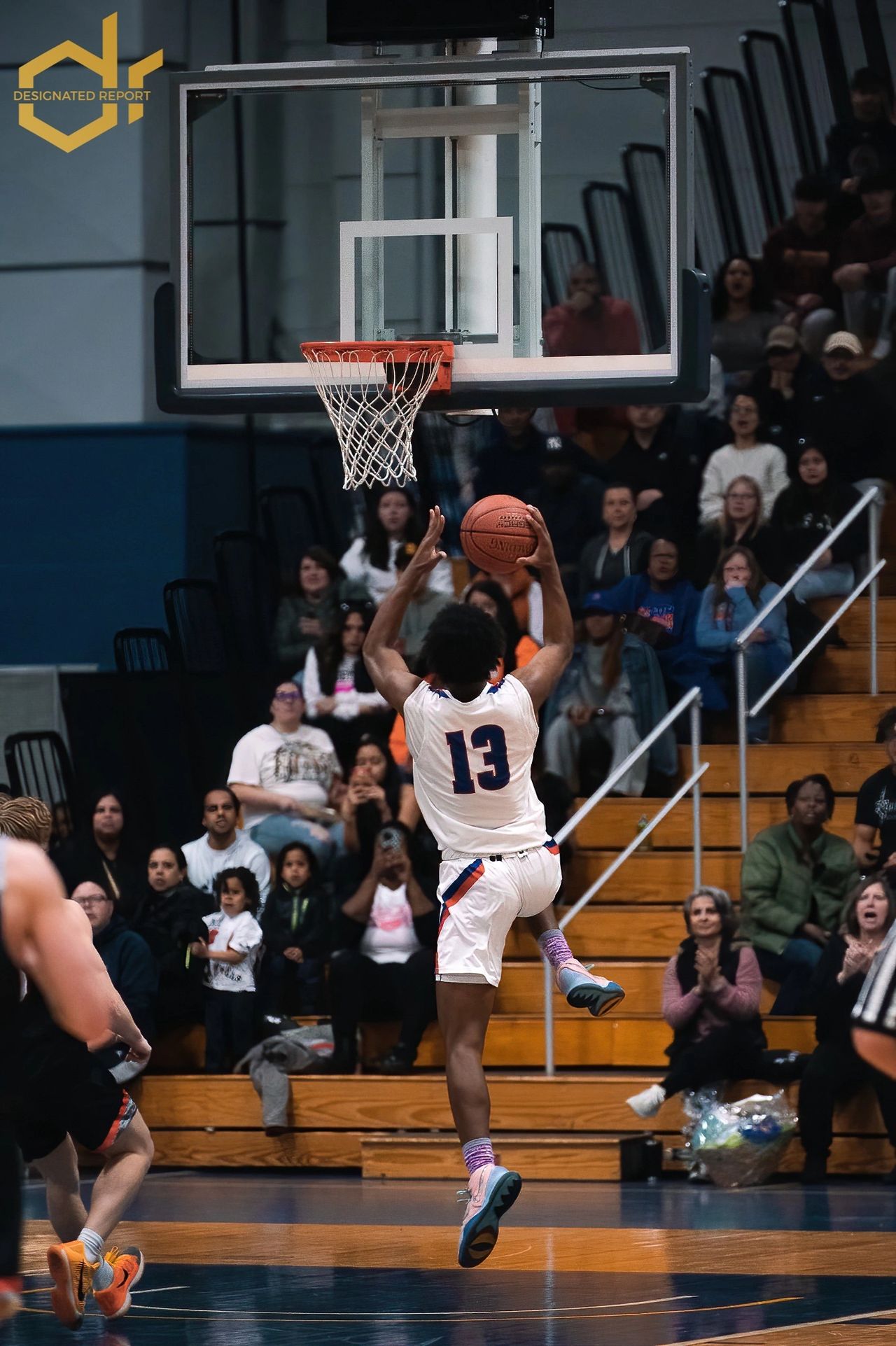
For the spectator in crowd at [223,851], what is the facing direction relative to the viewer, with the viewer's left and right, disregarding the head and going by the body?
facing the viewer

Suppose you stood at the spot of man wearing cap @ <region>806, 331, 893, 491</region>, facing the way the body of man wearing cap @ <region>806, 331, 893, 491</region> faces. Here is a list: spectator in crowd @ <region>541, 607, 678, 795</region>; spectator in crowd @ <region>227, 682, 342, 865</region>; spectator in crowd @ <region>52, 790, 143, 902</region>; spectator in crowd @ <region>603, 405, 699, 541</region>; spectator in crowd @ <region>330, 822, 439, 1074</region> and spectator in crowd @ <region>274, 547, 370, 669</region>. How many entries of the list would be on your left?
0

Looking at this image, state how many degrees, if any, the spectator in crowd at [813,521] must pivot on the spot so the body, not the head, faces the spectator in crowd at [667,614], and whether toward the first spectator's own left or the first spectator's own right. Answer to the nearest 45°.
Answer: approximately 45° to the first spectator's own right

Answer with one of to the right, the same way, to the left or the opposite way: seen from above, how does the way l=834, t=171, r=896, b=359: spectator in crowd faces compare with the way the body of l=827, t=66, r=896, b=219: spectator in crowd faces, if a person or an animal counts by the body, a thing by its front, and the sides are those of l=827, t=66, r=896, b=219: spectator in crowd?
the same way

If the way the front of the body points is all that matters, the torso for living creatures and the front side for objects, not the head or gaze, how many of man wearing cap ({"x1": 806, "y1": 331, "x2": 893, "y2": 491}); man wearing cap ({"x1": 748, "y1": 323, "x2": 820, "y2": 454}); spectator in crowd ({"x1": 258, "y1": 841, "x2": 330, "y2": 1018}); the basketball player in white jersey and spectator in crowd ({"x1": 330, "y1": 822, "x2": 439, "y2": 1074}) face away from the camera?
1

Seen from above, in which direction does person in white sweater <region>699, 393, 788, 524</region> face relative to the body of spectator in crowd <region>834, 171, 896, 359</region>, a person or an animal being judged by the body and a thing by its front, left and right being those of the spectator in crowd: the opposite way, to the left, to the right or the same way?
the same way

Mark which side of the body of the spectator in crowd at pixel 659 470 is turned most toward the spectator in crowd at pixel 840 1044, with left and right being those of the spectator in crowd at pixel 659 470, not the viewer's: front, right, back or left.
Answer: front

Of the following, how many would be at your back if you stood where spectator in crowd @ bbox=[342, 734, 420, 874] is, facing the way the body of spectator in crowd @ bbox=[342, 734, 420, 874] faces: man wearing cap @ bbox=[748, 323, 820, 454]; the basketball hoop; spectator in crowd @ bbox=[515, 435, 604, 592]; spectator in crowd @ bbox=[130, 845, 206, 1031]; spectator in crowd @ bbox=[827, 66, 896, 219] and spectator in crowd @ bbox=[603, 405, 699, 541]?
4

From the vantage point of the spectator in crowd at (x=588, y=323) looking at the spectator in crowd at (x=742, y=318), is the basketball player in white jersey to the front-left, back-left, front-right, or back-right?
back-right

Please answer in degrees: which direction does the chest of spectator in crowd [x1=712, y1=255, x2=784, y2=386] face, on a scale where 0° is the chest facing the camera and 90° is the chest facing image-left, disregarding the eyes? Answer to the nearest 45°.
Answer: approximately 0°

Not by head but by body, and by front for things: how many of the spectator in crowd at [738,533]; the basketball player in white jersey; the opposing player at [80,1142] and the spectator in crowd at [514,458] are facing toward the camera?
2

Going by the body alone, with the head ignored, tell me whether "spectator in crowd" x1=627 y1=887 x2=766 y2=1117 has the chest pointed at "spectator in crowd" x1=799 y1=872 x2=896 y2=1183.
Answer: no

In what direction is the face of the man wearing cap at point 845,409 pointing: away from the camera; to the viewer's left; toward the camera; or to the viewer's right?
toward the camera

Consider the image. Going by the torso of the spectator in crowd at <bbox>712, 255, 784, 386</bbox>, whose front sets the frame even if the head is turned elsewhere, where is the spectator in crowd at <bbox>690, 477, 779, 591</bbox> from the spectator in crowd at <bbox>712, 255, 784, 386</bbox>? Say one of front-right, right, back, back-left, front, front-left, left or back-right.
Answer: front

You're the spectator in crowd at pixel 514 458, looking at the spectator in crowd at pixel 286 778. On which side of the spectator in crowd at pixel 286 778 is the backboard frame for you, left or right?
left

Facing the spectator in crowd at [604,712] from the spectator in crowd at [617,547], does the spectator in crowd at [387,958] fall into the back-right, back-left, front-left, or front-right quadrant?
front-right

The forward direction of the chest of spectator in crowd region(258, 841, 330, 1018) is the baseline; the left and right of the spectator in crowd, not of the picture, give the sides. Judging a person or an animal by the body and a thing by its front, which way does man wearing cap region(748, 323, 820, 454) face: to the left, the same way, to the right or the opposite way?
the same way

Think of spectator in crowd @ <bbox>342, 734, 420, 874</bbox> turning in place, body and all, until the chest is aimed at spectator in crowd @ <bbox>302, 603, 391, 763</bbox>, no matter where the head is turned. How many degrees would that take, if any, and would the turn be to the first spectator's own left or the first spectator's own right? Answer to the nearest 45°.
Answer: approximately 135° to the first spectator's own right

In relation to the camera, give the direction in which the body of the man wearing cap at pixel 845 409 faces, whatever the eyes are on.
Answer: toward the camera

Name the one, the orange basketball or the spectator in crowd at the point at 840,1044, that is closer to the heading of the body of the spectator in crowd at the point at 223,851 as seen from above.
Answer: the orange basketball
